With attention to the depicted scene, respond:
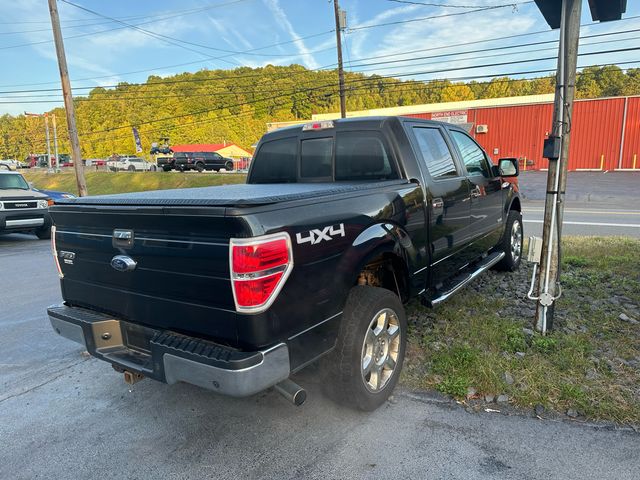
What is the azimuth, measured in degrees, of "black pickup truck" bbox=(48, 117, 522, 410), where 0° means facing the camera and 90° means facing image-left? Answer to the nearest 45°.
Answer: approximately 225°

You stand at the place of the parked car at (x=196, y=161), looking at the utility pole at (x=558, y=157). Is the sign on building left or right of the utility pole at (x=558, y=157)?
left

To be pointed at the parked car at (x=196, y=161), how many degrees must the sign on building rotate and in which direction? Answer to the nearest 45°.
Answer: approximately 45° to its right

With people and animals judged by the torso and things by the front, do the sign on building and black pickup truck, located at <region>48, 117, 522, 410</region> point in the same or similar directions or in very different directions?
very different directions

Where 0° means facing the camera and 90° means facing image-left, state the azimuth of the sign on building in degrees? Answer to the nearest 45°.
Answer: approximately 45°

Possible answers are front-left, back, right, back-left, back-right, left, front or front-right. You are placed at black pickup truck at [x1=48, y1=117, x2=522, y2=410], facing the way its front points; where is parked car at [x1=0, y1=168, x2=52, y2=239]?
left

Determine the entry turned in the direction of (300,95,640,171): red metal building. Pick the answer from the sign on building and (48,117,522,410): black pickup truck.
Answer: the black pickup truck

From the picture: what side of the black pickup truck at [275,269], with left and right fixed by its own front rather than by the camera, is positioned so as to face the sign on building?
front
